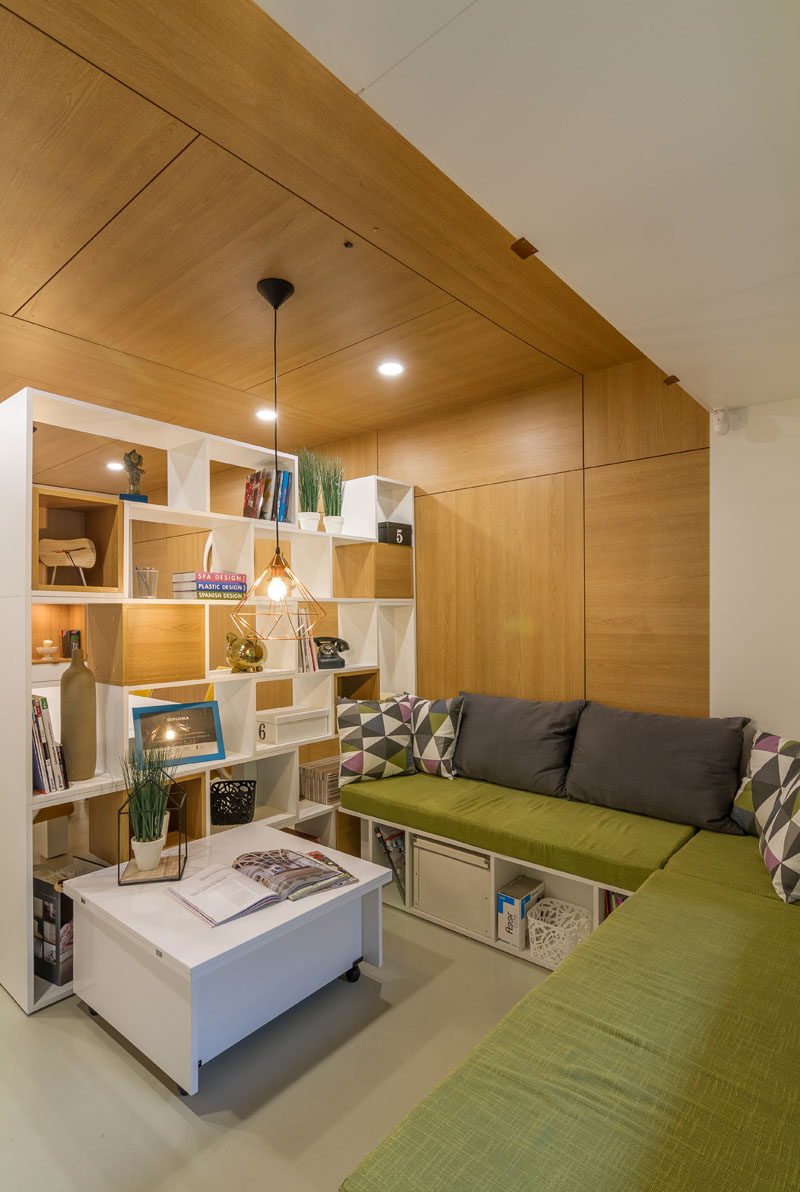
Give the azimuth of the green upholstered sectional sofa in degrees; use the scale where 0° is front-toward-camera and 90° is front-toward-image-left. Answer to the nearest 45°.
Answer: approximately 45°

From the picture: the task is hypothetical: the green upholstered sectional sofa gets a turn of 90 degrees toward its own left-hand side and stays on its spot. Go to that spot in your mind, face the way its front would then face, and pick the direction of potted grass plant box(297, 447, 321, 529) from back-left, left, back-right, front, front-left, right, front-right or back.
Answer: back

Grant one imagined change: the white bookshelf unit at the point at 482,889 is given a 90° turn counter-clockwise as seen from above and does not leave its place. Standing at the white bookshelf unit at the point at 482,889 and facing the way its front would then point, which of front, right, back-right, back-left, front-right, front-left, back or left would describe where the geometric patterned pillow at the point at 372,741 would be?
back

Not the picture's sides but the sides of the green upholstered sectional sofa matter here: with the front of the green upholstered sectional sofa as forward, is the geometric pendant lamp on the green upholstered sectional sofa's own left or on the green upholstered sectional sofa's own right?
on the green upholstered sectional sofa's own right

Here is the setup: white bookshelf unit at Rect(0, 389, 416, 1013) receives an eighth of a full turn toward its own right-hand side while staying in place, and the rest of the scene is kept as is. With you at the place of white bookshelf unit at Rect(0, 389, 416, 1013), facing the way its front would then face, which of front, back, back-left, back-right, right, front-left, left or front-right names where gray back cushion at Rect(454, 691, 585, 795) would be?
left

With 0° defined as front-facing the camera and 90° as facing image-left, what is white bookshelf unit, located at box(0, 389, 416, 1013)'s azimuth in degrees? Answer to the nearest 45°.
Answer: approximately 315°

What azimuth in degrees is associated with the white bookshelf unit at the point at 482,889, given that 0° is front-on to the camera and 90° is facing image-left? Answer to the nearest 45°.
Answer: approximately 45°

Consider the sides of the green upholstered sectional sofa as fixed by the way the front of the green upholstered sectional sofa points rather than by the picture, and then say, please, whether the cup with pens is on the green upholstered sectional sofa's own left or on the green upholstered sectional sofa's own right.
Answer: on the green upholstered sectional sofa's own right
